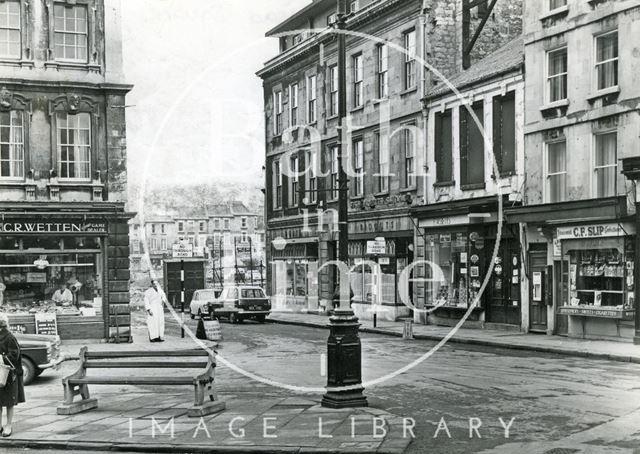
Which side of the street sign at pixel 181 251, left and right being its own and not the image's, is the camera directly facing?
front

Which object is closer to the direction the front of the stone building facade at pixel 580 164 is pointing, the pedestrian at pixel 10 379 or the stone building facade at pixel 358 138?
the pedestrian

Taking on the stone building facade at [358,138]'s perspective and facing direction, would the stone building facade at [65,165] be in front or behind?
in front

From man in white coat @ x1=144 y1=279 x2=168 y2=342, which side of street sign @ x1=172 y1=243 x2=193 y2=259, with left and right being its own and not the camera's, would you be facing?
front

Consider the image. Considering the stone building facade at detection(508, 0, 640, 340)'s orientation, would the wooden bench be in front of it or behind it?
in front

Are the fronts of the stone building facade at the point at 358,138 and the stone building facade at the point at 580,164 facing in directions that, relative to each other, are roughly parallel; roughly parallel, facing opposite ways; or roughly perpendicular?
roughly parallel

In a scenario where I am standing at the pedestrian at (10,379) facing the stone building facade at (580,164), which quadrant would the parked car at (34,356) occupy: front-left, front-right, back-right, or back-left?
front-left

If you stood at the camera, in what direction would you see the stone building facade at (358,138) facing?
facing the viewer and to the left of the viewer

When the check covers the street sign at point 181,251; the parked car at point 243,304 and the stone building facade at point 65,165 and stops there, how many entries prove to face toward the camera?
2
